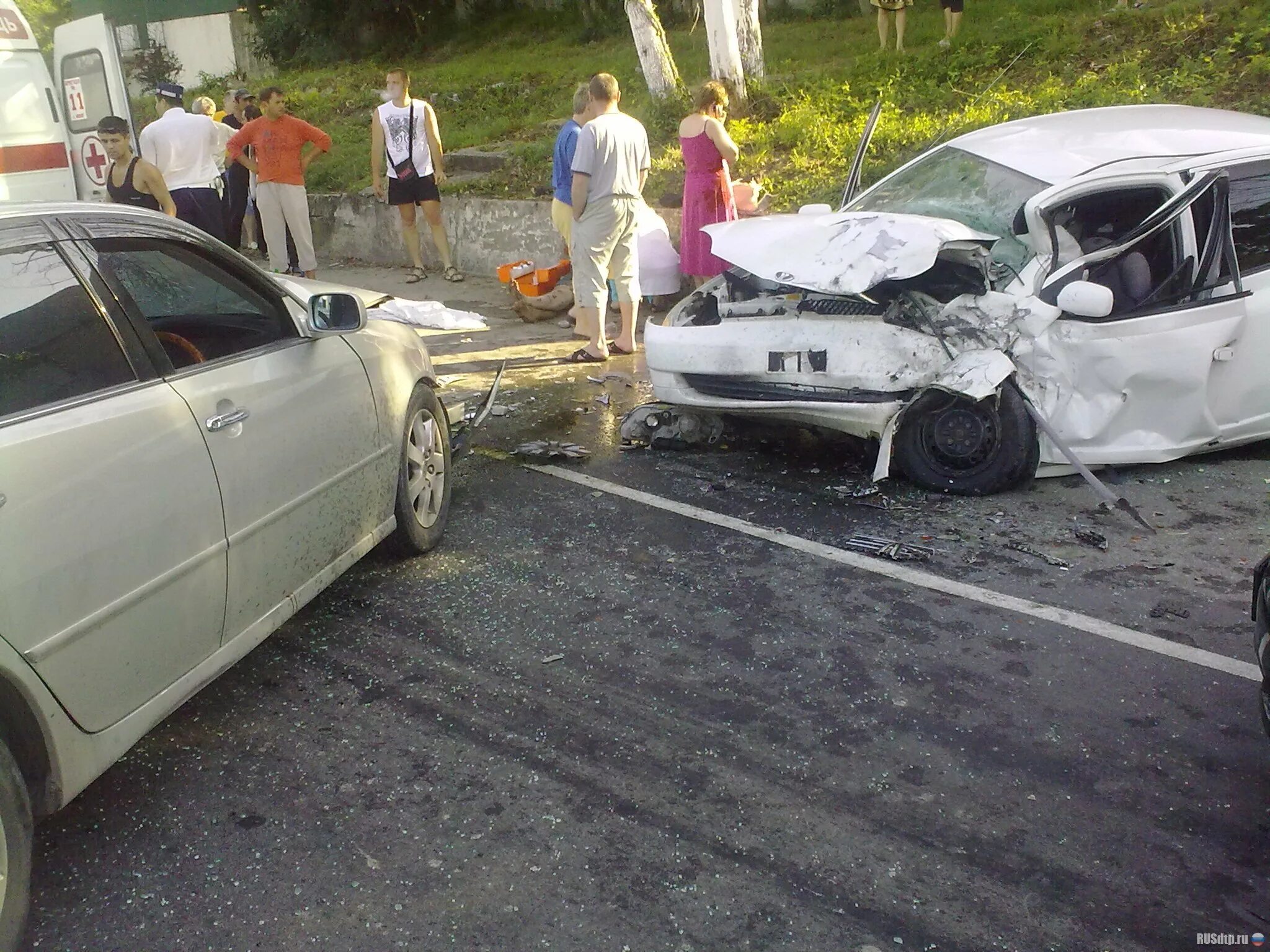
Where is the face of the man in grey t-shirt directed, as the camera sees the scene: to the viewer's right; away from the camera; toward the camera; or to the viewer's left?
away from the camera

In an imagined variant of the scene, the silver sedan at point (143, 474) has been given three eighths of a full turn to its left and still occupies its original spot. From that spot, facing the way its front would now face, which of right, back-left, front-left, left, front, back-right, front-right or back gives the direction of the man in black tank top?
right

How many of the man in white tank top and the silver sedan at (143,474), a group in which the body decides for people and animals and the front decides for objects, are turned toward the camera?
1

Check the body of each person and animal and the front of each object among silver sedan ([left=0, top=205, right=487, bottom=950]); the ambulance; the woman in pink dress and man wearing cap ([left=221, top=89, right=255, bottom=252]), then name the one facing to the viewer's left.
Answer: the ambulance

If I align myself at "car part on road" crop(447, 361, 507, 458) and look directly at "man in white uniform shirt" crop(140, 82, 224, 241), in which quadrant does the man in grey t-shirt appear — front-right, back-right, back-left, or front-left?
front-right

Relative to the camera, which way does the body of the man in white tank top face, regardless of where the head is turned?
toward the camera

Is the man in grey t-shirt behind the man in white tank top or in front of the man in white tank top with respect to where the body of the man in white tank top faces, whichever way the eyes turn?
in front

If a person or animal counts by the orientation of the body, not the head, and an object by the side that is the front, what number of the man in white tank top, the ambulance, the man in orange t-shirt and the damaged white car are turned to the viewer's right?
0

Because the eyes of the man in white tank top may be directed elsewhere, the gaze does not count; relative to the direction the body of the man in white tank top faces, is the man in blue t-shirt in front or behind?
in front
